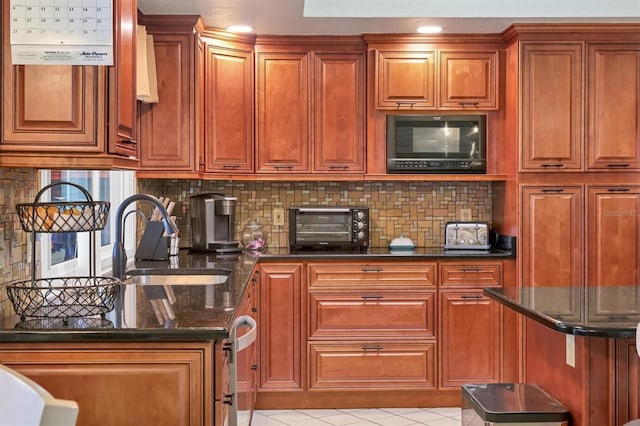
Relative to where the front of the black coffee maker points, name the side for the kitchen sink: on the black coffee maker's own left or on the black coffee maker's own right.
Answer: on the black coffee maker's own right

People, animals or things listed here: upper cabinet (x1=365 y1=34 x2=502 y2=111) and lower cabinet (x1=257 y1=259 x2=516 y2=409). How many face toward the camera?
2

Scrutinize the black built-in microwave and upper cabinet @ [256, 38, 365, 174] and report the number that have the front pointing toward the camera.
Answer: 2
